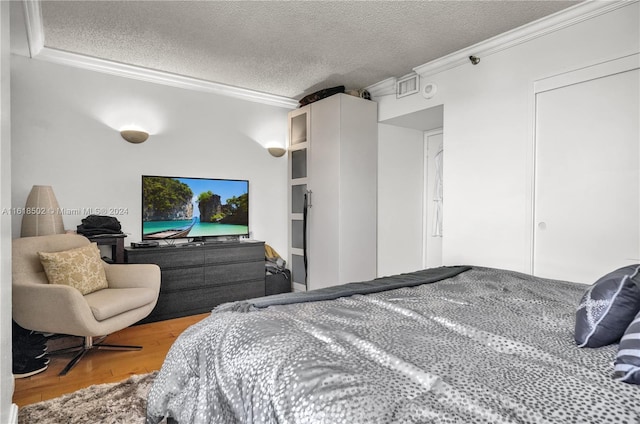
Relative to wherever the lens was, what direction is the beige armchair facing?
facing the viewer and to the right of the viewer

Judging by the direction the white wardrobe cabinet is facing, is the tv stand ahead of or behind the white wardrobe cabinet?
ahead

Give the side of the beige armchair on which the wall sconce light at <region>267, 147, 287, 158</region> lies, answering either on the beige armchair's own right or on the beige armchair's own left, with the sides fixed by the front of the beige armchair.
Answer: on the beige armchair's own left

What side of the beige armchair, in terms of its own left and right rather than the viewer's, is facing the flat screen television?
left

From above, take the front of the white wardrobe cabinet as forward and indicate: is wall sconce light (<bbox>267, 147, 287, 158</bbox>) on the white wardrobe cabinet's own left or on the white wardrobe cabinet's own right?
on the white wardrobe cabinet's own right

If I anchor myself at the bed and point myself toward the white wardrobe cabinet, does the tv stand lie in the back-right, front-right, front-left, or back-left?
front-left

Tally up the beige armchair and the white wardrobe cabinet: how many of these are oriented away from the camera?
0

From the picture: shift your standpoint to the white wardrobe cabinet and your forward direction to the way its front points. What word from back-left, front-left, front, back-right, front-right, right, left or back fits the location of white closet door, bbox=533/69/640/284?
left

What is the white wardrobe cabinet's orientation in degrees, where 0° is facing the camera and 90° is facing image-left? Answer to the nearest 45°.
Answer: approximately 45°

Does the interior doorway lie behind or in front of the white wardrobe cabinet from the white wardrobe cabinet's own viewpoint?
behind

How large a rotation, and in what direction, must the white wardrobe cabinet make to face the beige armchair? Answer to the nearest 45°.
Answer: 0° — it already faces it
